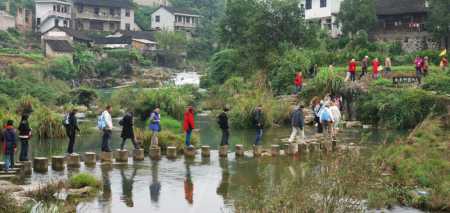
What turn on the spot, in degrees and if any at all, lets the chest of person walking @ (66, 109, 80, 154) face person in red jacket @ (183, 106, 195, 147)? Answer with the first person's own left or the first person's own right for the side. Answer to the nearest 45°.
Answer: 0° — they already face them

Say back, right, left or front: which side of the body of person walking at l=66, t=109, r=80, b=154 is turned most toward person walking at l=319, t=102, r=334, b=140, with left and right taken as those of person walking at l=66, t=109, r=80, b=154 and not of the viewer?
front

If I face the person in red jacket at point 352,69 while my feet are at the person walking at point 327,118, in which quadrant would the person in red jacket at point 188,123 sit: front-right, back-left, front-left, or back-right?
back-left

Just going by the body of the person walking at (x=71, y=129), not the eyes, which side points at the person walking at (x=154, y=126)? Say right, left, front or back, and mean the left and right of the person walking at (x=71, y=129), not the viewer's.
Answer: front

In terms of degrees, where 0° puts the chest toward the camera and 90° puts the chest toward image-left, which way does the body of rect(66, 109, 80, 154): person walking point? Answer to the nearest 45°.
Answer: approximately 270°

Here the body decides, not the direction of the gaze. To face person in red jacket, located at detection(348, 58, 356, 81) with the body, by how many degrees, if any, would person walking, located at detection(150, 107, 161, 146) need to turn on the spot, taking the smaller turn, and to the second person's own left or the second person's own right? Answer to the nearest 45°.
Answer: approximately 45° to the second person's own left

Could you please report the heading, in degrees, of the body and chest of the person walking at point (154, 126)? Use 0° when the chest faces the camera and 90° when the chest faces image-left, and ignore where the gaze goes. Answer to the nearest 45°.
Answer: approximately 270°
